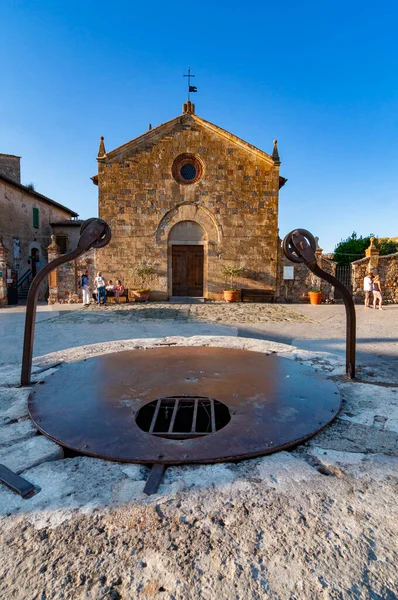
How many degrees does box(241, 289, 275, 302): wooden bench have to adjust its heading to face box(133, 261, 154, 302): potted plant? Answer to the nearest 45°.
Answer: approximately 90° to its right

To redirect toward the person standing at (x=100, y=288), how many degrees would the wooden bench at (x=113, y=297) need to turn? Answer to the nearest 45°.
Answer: approximately 45° to its right

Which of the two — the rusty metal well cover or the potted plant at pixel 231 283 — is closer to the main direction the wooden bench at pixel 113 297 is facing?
the rusty metal well cover

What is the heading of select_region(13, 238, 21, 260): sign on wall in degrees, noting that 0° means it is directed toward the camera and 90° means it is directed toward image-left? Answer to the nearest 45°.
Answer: approximately 0°

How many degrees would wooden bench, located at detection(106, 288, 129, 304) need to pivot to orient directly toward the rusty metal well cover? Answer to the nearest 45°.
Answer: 0° — it already faces it

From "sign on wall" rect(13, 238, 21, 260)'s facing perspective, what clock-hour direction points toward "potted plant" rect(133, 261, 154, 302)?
The potted plant is roughly at 11 o'clock from the sign on wall.

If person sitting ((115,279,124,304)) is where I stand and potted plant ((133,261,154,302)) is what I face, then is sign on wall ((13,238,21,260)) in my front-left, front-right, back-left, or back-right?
back-left
